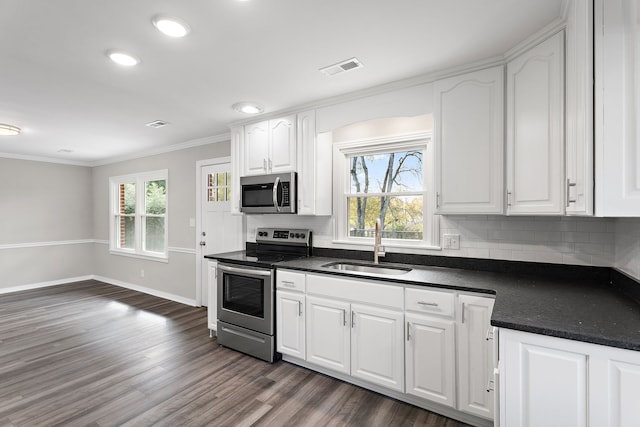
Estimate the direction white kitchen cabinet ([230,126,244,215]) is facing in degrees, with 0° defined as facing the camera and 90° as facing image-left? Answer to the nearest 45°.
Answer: approximately 45°

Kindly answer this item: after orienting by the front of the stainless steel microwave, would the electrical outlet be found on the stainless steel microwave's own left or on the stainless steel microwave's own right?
on the stainless steel microwave's own left

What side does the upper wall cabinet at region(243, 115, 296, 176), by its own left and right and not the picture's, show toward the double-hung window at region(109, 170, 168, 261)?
right

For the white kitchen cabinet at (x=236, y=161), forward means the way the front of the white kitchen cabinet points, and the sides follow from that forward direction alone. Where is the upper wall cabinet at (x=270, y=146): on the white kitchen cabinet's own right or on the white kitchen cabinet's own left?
on the white kitchen cabinet's own left

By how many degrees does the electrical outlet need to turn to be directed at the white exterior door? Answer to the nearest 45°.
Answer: approximately 90° to its right

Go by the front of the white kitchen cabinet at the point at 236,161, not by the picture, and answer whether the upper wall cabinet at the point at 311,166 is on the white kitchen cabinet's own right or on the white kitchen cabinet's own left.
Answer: on the white kitchen cabinet's own left

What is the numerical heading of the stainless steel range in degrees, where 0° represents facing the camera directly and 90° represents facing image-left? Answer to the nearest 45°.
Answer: approximately 45°

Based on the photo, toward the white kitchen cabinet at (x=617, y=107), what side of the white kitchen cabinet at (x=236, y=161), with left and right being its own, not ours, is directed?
left

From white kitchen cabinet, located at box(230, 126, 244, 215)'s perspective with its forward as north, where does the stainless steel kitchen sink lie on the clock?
The stainless steel kitchen sink is roughly at 9 o'clock from the white kitchen cabinet.
